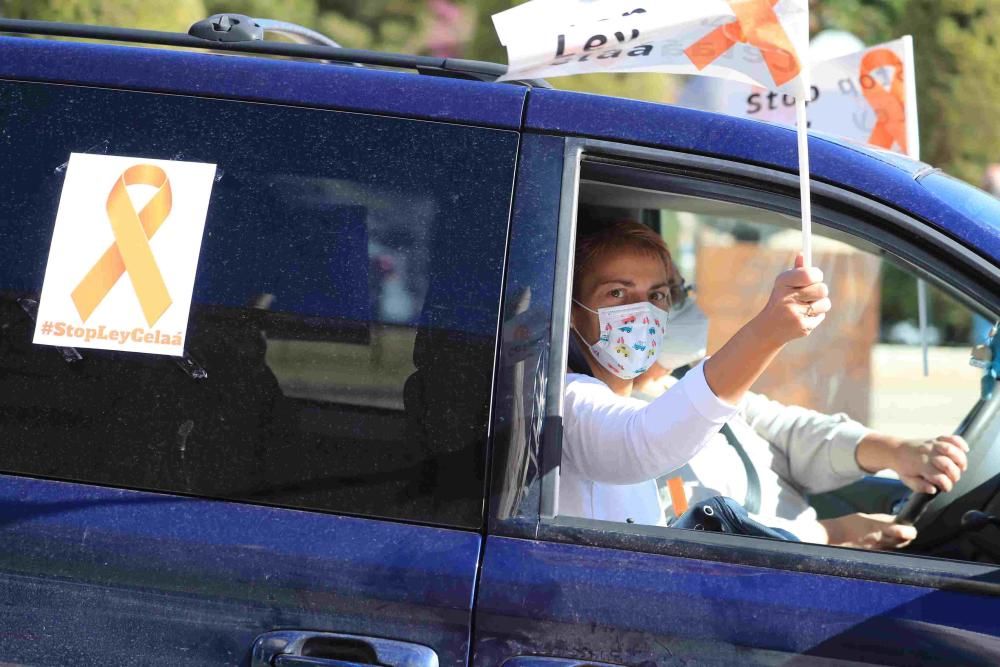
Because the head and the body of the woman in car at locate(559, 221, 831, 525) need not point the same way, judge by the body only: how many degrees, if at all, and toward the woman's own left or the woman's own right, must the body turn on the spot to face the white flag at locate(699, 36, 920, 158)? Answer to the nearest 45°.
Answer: approximately 135° to the woman's own left

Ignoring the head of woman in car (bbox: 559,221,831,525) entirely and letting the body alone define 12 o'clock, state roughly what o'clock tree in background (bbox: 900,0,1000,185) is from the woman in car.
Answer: The tree in background is roughly at 8 o'clock from the woman in car.

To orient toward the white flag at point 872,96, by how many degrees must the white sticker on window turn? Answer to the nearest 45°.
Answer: approximately 135° to its left

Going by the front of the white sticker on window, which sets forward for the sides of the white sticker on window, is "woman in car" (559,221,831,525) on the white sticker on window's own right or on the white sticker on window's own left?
on the white sticker on window's own left

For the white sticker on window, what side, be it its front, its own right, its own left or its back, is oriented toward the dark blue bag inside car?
left

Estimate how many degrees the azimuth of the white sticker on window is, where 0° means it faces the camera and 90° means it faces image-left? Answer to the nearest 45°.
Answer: approximately 0°

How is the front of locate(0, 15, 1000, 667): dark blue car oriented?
to the viewer's right

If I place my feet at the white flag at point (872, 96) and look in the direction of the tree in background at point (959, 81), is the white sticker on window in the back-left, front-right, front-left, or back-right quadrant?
back-left

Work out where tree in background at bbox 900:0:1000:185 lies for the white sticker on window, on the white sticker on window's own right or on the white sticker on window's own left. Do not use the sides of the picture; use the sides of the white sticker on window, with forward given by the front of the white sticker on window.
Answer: on the white sticker on window's own left

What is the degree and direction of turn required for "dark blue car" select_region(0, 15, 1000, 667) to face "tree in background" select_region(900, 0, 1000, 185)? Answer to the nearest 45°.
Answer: approximately 45° to its left

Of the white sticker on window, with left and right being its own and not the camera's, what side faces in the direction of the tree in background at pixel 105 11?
back
